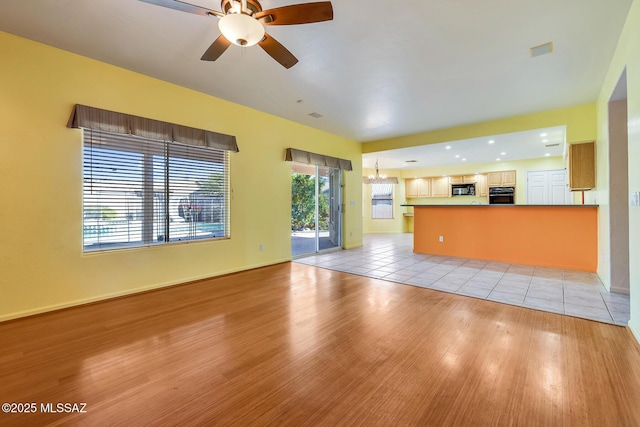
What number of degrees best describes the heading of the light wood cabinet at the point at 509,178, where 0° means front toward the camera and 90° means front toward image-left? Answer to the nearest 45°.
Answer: approximately 0°

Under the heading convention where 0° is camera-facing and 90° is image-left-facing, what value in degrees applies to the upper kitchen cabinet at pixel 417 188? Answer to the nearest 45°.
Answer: approximately 0°

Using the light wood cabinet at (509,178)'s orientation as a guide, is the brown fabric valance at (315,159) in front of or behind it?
in front

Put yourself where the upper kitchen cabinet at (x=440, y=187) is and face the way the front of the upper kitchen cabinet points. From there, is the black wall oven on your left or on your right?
on your left

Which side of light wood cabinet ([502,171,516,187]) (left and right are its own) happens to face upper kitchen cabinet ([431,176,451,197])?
right

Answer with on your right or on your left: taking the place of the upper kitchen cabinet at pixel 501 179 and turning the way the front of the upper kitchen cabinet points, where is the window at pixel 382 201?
on your right

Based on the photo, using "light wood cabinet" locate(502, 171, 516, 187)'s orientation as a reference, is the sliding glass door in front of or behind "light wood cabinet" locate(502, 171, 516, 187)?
in front

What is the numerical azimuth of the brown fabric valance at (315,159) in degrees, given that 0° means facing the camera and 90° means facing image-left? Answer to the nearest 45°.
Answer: approximately 315°

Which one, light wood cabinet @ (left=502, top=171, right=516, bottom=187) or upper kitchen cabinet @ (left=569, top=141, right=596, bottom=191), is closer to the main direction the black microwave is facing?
the upper kitchen cabinet

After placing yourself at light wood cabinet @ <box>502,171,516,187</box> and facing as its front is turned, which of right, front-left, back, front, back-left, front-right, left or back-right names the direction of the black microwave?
right

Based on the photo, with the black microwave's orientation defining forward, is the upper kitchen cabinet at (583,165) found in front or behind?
in front

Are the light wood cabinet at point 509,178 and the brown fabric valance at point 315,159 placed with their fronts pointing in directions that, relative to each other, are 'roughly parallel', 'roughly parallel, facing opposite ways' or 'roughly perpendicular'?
roughly perpendicular

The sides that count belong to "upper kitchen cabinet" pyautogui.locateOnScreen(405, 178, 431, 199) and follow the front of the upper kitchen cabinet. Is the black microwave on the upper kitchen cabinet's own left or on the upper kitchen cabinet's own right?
on the upper kitchen cabinet's own left
